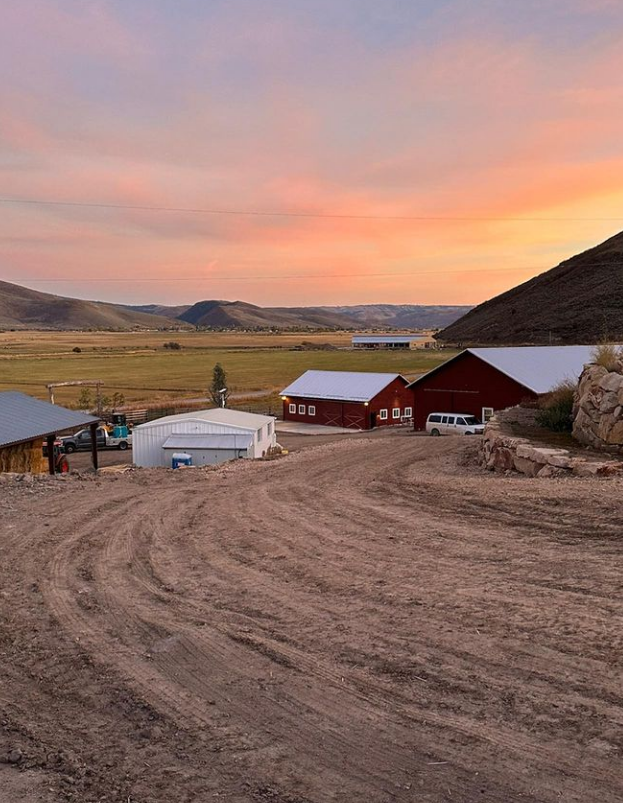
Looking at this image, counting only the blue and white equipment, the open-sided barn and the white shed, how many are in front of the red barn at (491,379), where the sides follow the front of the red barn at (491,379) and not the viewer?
3

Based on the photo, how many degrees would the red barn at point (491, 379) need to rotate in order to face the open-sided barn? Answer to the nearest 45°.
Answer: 0° — it already faces it

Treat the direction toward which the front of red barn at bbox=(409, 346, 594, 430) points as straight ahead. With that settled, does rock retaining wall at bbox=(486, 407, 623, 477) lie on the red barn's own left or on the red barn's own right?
on the red barn's own left

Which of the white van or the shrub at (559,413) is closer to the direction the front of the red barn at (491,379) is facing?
the white van

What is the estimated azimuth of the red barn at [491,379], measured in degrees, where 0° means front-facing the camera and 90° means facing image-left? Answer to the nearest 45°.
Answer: approximately 45°

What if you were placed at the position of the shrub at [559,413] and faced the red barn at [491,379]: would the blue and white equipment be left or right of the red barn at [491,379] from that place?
left

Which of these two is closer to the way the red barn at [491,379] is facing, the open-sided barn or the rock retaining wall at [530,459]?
the open-sided barn

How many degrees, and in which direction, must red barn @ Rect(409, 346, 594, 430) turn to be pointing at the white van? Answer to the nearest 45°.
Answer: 0° — it already faces it
